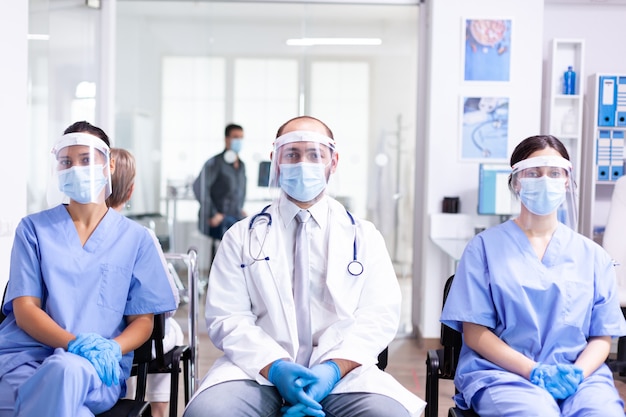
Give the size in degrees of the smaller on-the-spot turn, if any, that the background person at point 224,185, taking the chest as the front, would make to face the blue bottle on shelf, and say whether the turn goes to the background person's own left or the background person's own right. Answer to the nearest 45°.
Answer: approximately 45° to the background person's own left

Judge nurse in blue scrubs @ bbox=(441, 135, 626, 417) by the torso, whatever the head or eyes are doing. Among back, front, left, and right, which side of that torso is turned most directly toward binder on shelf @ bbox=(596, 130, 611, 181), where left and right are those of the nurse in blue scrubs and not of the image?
back

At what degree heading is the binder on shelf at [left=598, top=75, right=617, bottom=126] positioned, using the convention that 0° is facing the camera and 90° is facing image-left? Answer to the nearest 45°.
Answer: approximately 0°

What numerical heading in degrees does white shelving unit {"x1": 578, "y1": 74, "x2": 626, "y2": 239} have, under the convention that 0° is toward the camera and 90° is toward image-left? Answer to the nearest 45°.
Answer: approximately 0°

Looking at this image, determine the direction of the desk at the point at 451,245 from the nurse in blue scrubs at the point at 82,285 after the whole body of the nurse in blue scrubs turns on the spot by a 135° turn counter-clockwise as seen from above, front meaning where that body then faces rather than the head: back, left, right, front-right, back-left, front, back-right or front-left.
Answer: front

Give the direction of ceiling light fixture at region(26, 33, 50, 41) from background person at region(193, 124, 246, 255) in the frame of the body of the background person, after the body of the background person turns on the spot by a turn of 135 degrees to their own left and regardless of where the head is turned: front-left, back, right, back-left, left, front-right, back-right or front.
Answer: back-left
